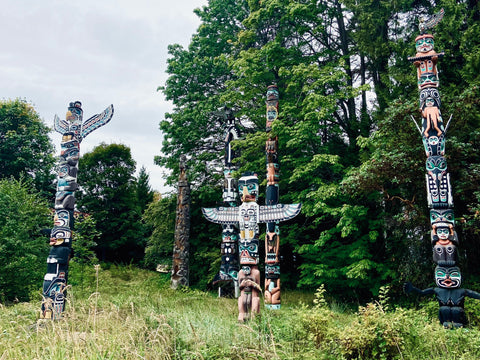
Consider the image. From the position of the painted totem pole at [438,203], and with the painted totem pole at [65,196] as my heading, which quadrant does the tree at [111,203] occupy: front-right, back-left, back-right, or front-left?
front-right

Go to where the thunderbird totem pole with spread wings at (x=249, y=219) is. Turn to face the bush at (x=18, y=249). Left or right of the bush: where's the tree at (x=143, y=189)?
right

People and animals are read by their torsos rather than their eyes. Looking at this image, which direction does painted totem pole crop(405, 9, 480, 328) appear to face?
toward the camera

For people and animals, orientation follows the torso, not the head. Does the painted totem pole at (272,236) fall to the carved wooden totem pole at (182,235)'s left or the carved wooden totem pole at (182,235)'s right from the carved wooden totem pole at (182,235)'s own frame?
on its left

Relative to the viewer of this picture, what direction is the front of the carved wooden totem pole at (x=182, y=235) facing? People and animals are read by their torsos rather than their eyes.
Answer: facing the viewer and to the left of the viewer

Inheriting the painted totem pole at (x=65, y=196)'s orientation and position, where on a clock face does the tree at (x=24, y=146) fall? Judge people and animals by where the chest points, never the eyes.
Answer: The tree is roughly at 4 o'clock from the painted totem pole.

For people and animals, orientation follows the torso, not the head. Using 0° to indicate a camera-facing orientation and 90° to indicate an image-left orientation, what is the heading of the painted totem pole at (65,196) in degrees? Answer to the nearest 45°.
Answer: approximately 45°

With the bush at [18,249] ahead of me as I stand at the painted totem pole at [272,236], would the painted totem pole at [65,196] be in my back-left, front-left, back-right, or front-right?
front-left

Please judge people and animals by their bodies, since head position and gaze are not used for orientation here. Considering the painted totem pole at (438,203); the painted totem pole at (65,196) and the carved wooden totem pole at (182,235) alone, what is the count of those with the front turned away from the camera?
0

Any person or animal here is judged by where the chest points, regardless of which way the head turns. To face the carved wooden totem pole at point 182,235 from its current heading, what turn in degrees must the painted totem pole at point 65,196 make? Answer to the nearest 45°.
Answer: approximately 180°

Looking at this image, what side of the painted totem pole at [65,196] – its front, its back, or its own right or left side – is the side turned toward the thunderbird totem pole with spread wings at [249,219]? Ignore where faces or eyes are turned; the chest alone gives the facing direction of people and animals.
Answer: left

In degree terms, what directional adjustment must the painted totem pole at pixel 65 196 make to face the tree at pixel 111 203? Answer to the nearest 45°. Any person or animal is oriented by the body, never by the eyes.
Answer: approximately 135° to its right
